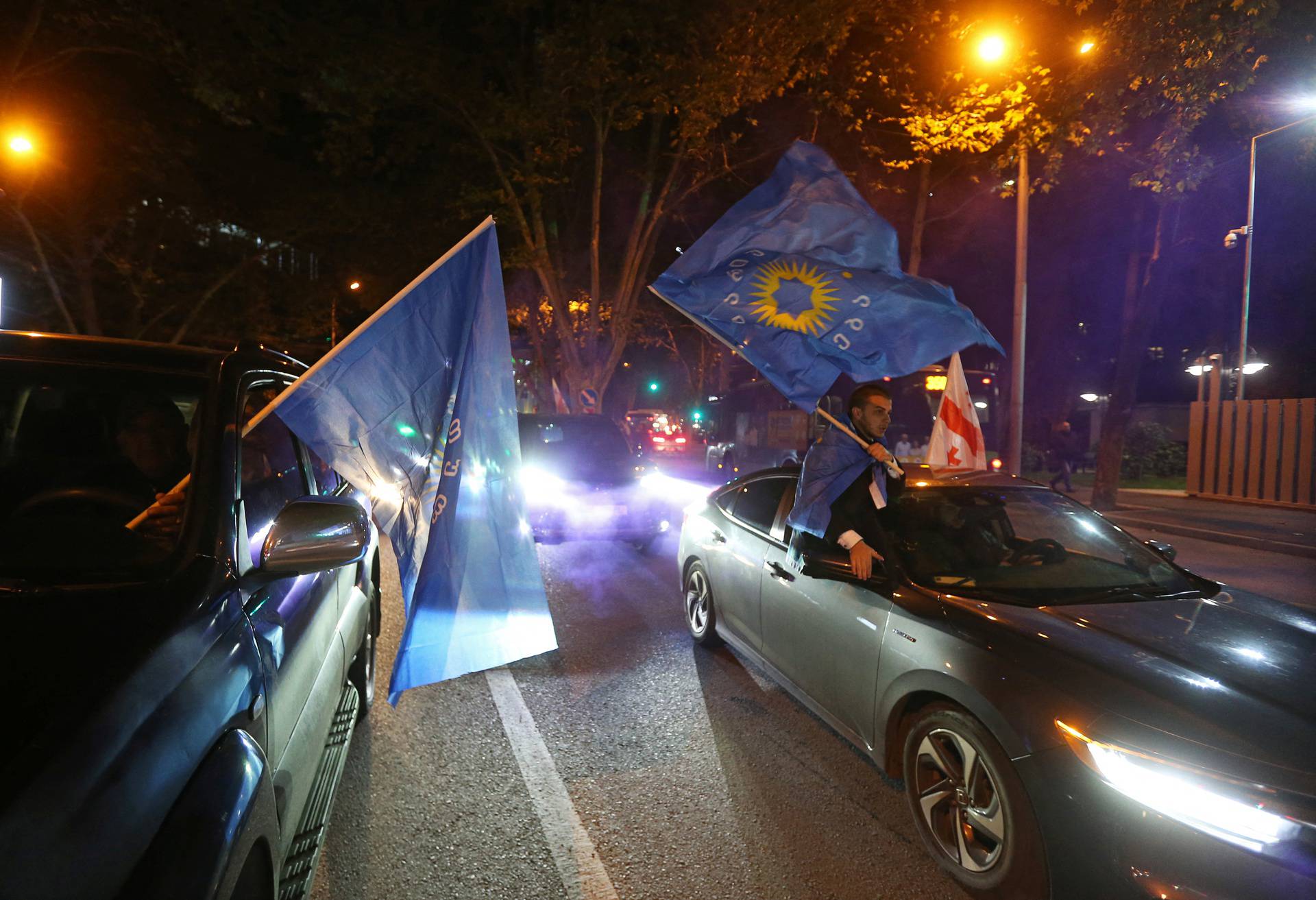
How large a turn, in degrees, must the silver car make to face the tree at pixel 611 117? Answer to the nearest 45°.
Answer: approximately 180°

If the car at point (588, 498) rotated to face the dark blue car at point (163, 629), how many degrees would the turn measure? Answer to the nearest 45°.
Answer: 0° — it already faces it

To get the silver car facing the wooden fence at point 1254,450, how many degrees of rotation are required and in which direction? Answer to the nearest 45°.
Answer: approximately 135° to its left

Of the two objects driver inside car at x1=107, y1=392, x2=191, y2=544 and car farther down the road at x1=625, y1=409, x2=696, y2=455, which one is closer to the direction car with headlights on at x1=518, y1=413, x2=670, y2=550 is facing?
the driver inside car

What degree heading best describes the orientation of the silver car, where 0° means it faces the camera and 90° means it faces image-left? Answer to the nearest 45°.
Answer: approximately 315°

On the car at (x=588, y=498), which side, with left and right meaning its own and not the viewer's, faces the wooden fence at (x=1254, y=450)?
left

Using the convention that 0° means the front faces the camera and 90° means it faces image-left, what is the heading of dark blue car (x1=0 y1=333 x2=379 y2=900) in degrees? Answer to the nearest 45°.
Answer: approximately 45°

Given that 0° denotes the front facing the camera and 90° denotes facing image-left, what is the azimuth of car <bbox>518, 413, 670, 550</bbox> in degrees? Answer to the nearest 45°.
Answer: approximately 0°

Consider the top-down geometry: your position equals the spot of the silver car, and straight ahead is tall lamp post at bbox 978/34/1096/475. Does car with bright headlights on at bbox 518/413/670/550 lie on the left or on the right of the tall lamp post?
left
